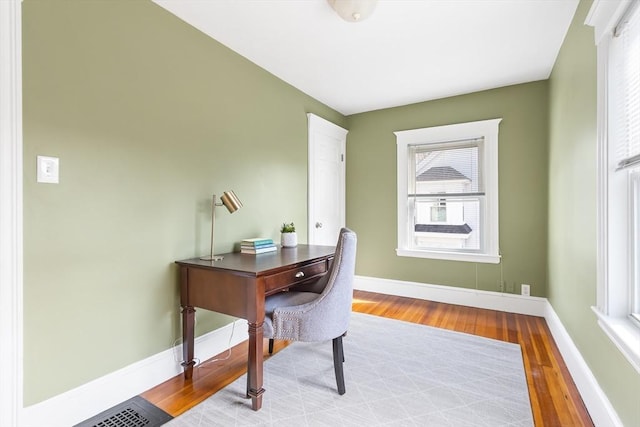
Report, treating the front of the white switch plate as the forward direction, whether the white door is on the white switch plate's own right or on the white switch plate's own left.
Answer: on the white switch plate's own left

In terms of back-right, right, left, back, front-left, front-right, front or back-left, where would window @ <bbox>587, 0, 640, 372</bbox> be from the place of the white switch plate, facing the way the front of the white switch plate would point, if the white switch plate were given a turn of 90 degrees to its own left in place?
front-right

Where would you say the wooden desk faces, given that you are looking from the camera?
facing the viewer and to the right of the viewer

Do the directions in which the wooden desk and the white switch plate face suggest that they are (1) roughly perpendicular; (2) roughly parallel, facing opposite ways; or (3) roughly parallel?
roughly parallel

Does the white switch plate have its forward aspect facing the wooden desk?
no

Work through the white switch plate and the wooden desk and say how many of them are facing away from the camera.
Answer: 0

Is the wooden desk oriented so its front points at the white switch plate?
no

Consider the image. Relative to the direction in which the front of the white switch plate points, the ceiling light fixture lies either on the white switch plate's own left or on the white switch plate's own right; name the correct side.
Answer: on the white switch plate's own left

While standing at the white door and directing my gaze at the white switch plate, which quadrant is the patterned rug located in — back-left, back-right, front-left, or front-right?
front-left

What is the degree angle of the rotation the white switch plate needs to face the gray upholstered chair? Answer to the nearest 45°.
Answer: approximately 45° to its left
